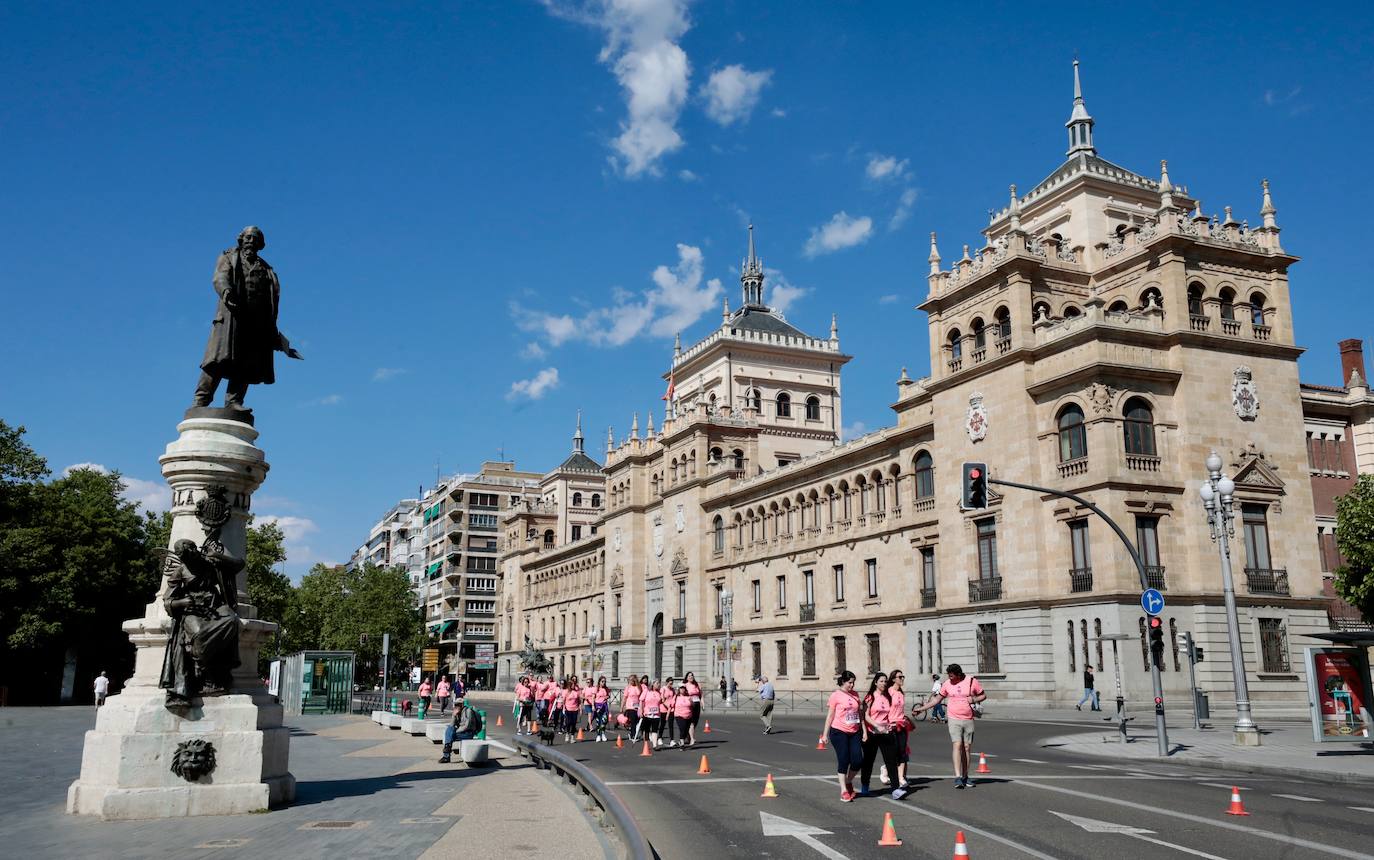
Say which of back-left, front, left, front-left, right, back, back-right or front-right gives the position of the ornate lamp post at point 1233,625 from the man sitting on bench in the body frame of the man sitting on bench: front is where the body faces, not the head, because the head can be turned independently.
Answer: back

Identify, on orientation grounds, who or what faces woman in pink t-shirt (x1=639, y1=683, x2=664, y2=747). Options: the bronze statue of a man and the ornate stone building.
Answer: the ornate stone building

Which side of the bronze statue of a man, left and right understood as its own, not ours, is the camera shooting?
front

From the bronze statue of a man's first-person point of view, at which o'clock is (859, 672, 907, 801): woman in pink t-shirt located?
The woman in pink t-shirt is roughly at 9 o'clock from the bronze statue of a man.

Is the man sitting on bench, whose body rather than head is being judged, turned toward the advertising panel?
no

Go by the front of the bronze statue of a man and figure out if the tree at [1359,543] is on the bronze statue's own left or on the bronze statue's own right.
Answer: on the bronze statue's own left

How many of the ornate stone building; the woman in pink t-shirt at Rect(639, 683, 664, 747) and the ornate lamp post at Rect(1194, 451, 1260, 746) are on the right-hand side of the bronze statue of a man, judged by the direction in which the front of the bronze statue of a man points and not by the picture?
0

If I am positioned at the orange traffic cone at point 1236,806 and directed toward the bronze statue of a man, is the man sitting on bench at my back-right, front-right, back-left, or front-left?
front-right

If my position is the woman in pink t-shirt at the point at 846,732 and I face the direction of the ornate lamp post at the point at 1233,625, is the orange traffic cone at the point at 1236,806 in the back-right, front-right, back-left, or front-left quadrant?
front-right

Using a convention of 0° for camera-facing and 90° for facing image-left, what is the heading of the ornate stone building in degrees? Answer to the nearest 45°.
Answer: approximately 45°

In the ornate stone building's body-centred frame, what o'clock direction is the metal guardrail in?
The metal guardrail is roughly at 11 o'clock from the ornate stone building.

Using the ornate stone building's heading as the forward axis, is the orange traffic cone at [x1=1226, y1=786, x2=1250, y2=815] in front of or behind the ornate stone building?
in front

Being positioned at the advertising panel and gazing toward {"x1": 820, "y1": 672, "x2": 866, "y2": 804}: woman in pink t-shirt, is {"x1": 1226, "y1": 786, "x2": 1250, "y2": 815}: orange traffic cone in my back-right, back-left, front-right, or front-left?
front-left
